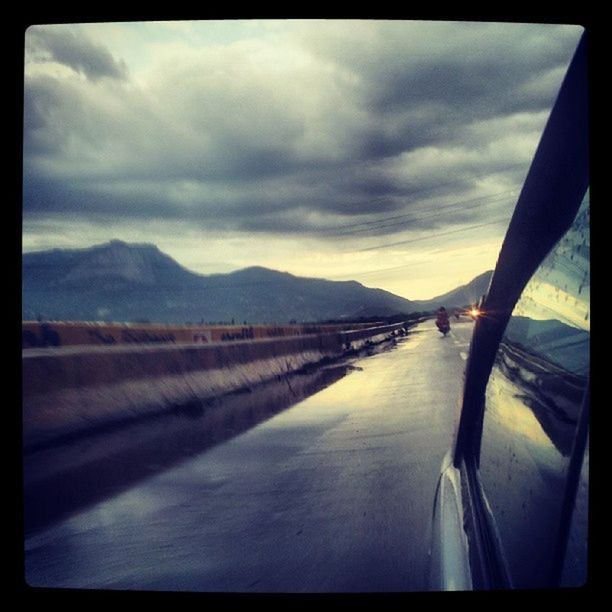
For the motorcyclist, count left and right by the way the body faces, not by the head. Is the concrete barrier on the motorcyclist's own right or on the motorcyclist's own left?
on the motorcyclist's own left

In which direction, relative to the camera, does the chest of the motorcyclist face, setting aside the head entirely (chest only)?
away from the camera
